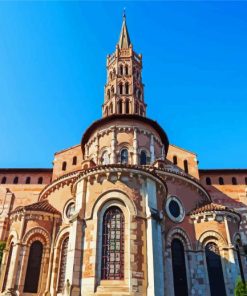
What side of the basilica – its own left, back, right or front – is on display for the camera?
back
